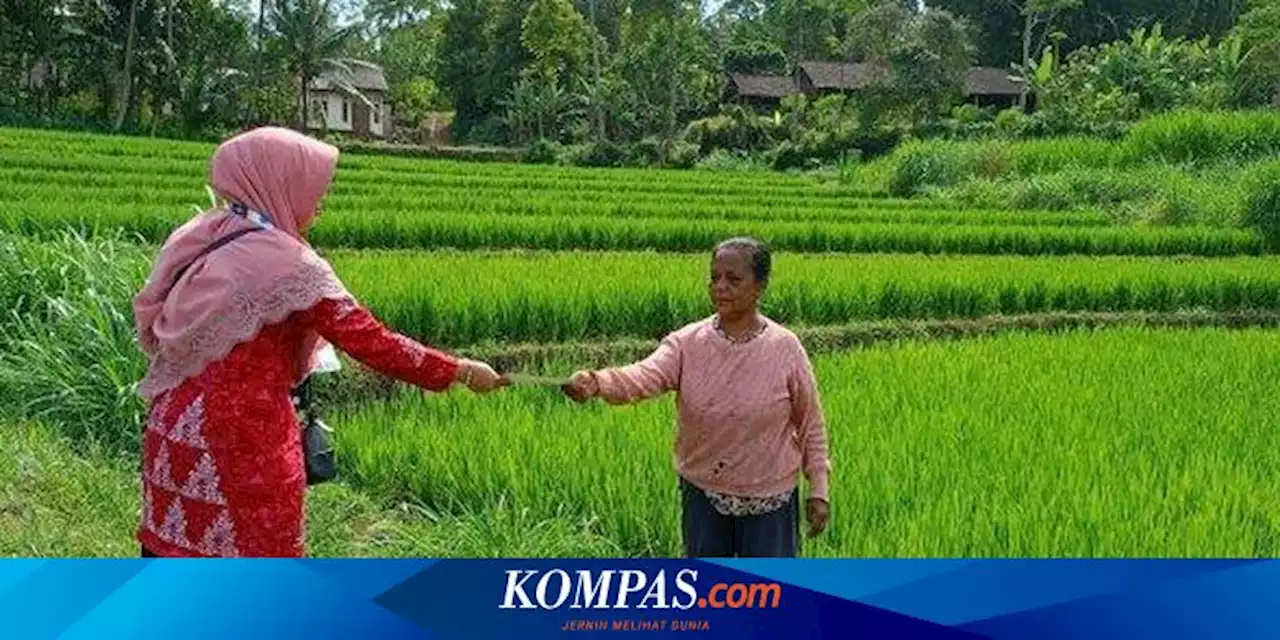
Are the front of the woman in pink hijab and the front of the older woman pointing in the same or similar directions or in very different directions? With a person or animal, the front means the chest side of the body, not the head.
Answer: very different directions

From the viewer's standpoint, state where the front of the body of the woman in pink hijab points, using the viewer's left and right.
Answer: facing away from the viewer and to the right of the viewer

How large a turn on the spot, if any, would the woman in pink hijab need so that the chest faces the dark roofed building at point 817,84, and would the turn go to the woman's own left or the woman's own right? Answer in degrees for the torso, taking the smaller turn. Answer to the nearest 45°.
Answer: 0° — they already face it

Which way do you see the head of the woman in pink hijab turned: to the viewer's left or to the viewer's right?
to the viewer's right

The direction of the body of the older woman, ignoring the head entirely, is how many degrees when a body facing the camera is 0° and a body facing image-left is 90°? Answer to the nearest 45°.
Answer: approximately 45°

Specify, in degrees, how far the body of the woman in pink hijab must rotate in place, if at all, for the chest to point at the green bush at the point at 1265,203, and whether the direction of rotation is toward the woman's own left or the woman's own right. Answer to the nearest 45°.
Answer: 0° — they already face it

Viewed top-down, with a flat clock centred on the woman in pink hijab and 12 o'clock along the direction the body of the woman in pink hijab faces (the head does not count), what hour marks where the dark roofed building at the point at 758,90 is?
The dark roofed building is roughly at 11 o'clock from the woman in pink hijab.

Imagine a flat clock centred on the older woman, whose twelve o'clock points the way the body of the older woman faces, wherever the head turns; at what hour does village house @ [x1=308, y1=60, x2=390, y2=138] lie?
The village house is roughly at 4 o'clock from the older woman.

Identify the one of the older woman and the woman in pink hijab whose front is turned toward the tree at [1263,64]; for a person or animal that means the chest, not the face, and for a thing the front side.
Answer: the woman in pink hijab

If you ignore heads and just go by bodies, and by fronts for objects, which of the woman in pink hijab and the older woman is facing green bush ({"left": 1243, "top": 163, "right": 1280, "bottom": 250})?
the woman in pink hijab

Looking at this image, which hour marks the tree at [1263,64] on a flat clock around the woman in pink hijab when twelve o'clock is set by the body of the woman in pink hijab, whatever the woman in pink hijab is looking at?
The tree is roughly at 12 o'clock from the woman in pink hijab.

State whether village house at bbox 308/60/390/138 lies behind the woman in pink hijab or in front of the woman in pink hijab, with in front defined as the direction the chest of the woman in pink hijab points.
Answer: in front
